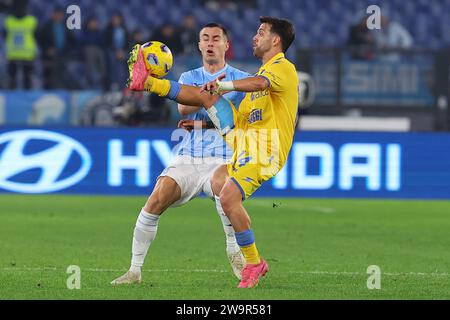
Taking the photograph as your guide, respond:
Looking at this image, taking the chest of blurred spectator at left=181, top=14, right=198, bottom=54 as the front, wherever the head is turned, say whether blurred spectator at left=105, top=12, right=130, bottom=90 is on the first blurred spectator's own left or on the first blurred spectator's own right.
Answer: on the first blurred spectator's own right

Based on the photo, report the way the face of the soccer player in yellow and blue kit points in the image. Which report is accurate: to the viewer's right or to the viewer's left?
to the viewer's left

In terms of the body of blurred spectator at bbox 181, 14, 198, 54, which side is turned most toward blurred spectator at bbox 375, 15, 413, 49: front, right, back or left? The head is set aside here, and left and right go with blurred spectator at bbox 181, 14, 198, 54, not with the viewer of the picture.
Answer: left

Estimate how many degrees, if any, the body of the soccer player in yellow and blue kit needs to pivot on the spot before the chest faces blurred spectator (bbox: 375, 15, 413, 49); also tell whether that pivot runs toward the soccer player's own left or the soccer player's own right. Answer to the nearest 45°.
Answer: approximately 90° to the soccer player's own right

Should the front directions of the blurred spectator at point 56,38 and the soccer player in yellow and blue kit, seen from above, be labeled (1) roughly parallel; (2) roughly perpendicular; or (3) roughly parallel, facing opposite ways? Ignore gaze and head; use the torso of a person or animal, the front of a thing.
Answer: roughly perpendicular

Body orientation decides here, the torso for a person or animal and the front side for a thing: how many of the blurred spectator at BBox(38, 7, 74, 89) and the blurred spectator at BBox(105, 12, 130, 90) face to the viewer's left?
0

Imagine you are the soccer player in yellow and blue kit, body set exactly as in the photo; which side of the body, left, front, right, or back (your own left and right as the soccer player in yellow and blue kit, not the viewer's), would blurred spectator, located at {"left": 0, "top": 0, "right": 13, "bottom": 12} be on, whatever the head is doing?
right

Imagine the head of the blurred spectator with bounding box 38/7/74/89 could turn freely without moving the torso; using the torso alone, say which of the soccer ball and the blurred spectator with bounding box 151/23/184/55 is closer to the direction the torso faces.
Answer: the soccer ball

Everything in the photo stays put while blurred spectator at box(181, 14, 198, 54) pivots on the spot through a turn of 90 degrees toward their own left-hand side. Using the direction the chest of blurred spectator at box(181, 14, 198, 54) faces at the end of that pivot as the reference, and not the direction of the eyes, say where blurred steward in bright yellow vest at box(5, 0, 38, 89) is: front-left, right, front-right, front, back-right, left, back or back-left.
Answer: back

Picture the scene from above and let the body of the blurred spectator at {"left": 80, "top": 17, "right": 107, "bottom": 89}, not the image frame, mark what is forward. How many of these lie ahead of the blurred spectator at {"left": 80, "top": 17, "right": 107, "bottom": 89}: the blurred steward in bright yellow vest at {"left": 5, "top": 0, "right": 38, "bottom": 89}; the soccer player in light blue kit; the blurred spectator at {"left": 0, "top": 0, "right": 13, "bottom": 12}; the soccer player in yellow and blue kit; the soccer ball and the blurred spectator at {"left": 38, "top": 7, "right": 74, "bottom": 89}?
3
